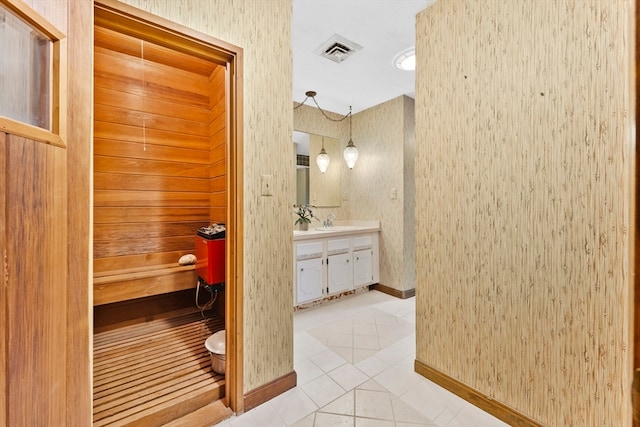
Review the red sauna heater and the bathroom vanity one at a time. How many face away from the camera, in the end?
0

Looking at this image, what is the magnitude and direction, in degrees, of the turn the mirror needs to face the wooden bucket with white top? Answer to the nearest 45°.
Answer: approximately 45° to its right

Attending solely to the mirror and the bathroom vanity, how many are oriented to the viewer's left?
0

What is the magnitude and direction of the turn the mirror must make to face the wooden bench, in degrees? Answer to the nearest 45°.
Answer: approximately 90° to its right

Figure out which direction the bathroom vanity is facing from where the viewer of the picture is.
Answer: facing the viewer and to the right of the viewer

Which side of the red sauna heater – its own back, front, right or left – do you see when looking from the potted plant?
back

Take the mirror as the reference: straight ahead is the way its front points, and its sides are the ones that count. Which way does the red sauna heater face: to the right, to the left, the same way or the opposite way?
to the right

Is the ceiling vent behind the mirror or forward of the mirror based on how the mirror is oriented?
forward
